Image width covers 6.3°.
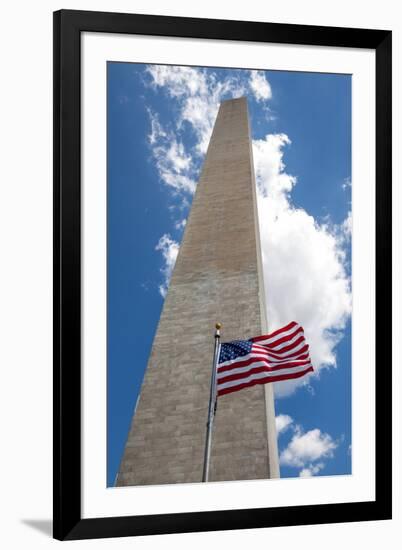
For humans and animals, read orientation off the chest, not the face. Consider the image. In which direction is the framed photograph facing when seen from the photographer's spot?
facing the viewer and to the right of the viewer
